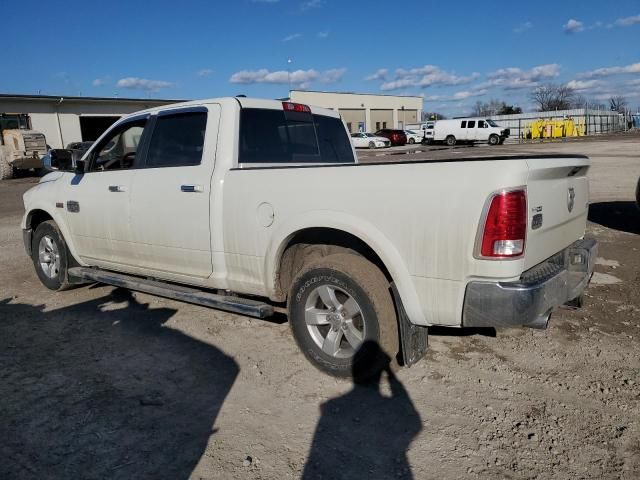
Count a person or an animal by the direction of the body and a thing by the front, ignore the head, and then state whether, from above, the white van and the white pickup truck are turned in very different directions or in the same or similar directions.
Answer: very different directions

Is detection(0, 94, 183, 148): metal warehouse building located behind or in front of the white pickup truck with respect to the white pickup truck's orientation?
in front

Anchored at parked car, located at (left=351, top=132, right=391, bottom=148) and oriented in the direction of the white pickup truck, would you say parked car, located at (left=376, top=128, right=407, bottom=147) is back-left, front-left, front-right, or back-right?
back-left

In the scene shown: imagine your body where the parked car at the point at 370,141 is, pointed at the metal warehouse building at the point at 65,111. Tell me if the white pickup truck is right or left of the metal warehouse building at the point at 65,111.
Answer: left

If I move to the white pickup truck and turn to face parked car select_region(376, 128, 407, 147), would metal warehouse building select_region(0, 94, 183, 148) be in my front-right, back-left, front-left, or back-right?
front-left

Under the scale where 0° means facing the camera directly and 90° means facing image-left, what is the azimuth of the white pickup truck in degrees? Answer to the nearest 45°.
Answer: approximately 135°

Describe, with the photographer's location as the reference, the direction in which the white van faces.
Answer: facing to the right of the viewer

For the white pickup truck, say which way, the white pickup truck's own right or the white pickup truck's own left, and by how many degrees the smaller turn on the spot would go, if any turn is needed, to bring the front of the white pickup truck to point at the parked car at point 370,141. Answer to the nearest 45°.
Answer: approximately 45° to the white pickup truck's own right

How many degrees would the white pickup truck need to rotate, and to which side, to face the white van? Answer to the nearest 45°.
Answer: approximately 45° to its right

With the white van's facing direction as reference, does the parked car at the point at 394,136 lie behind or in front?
behind

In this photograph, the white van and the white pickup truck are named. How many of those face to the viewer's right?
1

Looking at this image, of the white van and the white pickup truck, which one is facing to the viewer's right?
the white van

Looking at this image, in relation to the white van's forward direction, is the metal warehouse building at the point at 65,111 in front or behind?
behind

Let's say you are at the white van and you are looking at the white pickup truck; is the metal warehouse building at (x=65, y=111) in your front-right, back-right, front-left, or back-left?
front-right

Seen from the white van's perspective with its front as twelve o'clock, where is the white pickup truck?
The white pickup truck is roughly at 3 o'clock from the white van.
